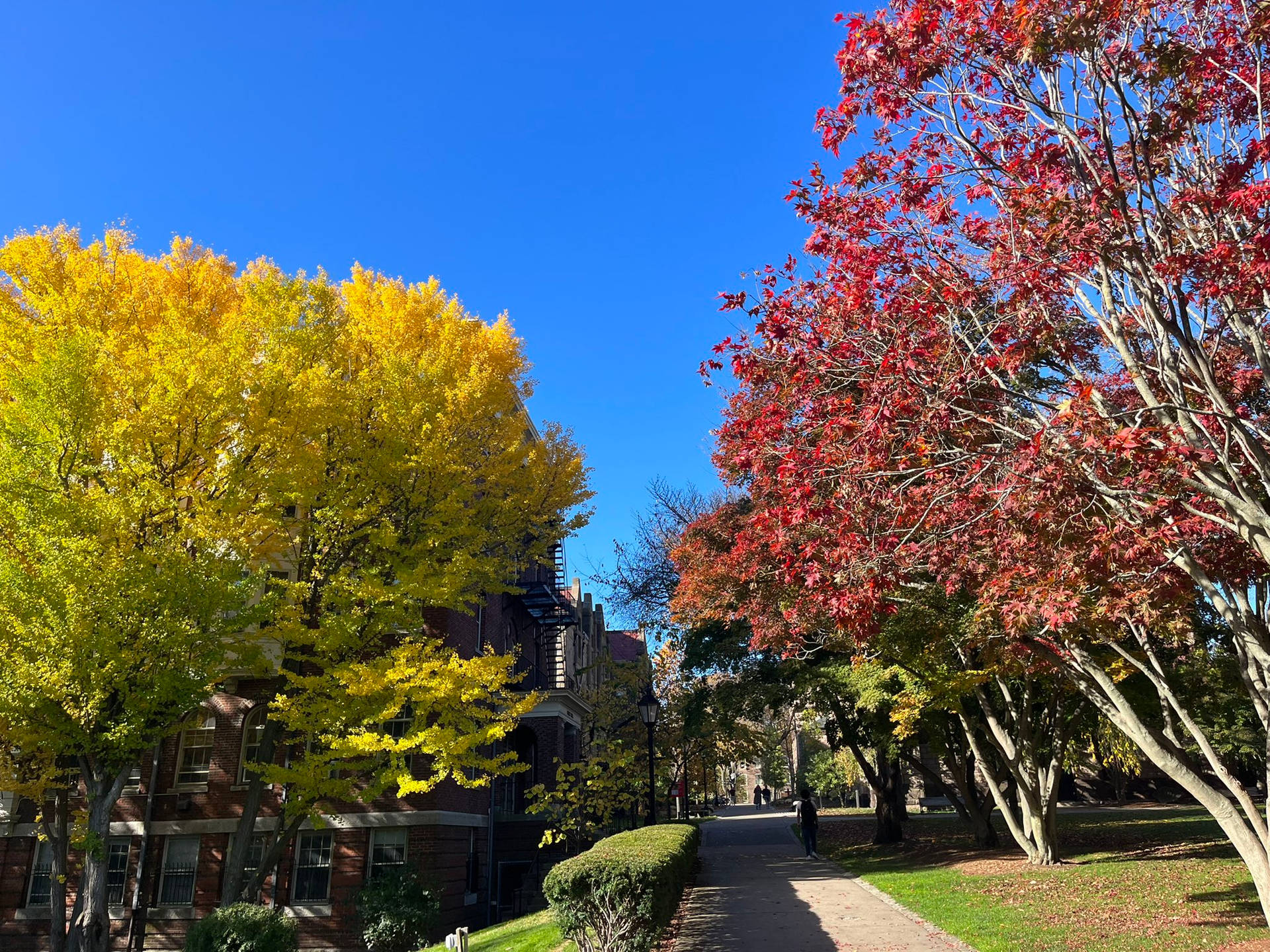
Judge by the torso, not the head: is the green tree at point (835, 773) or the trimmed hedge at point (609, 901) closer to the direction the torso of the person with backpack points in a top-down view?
the green tree

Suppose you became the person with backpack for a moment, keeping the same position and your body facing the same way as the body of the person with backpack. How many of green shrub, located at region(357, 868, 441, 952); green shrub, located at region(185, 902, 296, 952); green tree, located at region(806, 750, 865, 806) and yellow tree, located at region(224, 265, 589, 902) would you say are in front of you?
1

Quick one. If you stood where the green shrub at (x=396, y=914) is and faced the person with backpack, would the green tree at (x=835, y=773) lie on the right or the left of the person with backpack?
left

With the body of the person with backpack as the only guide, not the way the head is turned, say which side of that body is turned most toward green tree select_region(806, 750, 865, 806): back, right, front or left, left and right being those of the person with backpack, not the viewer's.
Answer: front

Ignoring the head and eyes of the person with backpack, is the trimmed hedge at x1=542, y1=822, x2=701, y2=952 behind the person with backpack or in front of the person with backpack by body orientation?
behind

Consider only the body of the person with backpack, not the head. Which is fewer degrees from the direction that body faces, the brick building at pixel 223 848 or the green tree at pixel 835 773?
the green tree

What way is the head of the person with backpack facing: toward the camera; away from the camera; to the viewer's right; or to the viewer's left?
away from the camera

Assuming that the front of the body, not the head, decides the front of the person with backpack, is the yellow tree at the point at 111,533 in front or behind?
behind

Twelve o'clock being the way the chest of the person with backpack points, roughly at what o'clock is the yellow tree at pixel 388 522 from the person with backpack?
The yellow tree is roughly at 7 o'clock from the person with backpack.

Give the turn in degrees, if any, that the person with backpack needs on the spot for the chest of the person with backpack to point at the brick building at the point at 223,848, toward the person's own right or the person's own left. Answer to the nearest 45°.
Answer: approximately 135° to the person's own left

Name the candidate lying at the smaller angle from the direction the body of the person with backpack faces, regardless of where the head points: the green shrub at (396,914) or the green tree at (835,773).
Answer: the green tree

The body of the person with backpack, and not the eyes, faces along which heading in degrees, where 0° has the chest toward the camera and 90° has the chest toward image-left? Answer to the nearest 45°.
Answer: approximately 180°
